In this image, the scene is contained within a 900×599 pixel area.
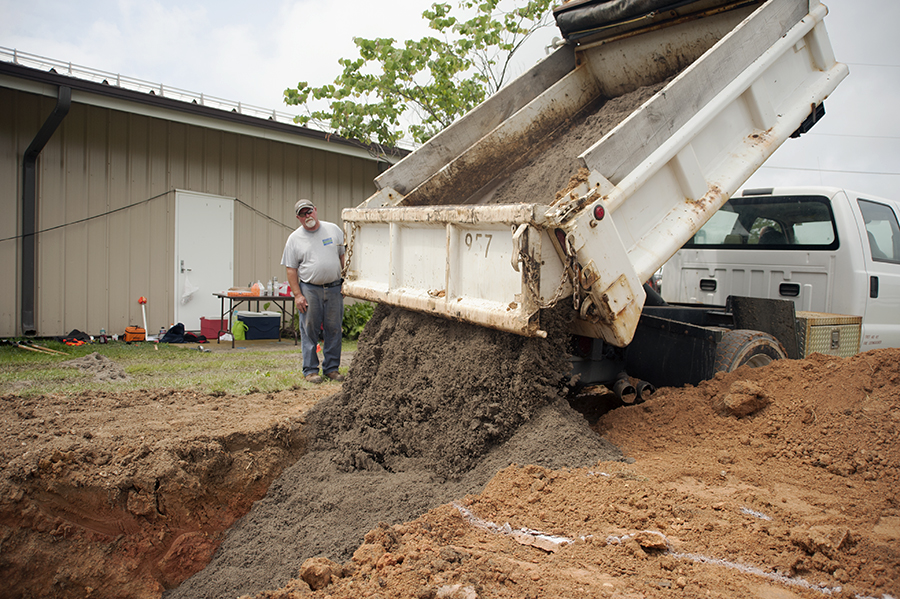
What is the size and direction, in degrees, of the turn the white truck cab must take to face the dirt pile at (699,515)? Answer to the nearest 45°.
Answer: approximately 135° to its right

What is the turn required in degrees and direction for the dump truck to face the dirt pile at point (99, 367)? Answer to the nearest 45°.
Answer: approximately 135° to its left

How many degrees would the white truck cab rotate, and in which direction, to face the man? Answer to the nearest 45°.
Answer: approximately 135° to its left

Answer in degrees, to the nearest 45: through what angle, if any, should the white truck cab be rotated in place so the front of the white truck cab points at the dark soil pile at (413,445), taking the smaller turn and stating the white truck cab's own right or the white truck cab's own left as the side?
approximately 180°

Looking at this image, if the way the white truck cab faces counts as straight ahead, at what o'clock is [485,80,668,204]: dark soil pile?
The dark soil pile is roughly at 6 o'clock from the white truck cab.

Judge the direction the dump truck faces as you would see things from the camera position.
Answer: facing away from the viewer and to the right of the viewer

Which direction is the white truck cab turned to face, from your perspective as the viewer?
facing away from the viewer and to the right of the viewer

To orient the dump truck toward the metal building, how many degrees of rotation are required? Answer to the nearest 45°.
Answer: approximately 90° to its left

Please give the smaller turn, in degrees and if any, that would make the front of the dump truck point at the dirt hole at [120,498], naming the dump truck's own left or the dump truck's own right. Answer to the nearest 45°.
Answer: approximately 180°
